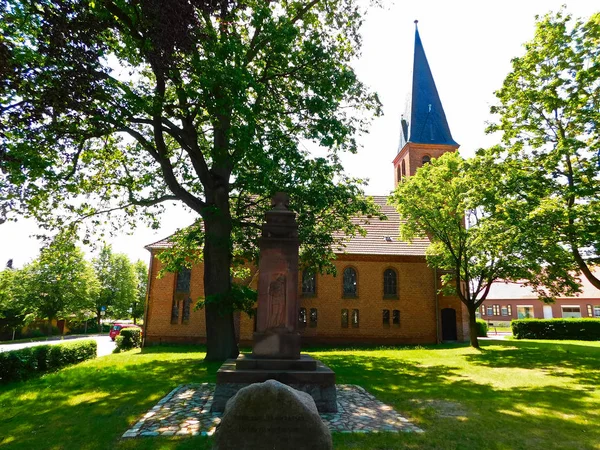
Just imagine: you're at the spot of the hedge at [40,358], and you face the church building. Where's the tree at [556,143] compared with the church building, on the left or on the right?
right

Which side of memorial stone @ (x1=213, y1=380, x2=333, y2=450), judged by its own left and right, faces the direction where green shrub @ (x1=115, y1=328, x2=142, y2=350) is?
back

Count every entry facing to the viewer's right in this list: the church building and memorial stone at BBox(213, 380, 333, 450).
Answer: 1

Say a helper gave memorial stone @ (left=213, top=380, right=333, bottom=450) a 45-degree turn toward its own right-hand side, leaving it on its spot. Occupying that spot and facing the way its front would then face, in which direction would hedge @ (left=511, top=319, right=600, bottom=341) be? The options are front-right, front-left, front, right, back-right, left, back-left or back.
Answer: back

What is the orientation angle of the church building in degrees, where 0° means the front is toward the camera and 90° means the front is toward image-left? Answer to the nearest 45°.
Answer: approximately 270°

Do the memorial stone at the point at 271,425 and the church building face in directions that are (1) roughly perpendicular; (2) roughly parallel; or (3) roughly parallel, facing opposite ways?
roughly perpendicular

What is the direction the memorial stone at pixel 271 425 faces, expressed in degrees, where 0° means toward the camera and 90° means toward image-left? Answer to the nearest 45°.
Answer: approximately 0°

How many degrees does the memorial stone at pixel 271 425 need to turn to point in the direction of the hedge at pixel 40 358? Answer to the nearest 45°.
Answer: approximately 135° to its right
